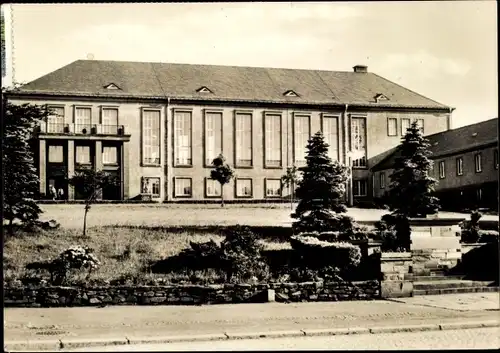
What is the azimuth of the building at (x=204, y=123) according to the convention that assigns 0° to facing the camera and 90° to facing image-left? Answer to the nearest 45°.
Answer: approximately 0°

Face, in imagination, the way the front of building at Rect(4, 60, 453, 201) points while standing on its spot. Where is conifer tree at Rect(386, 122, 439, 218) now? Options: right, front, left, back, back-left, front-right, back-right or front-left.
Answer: left

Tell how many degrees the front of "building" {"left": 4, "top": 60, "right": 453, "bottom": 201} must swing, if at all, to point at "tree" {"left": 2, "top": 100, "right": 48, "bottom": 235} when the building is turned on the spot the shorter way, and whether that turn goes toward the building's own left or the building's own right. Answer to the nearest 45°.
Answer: approximately 90° to the building's own right

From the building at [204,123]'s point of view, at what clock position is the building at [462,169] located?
the building at [462,169] is roughly at 9 o'clock from the building at [204,123].
